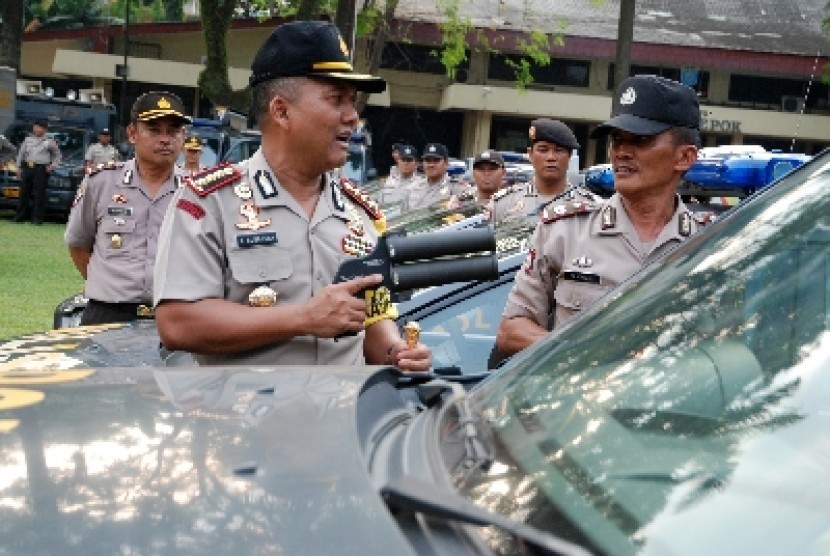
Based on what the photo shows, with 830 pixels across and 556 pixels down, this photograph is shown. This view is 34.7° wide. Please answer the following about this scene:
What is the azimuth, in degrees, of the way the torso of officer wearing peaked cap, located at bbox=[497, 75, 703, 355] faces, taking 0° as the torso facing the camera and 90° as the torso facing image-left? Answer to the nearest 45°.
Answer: approximately 45°

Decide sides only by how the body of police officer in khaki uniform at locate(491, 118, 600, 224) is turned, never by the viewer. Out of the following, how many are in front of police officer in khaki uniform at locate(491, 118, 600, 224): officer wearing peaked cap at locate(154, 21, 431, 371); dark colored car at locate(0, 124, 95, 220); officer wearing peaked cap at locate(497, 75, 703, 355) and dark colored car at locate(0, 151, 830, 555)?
3

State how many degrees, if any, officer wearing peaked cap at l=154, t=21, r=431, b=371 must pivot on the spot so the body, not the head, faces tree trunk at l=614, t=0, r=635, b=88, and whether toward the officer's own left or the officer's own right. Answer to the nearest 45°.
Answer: approximately 135° to the officer's own left

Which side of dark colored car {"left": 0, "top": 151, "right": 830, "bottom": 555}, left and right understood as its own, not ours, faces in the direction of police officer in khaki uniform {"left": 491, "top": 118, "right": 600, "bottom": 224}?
right

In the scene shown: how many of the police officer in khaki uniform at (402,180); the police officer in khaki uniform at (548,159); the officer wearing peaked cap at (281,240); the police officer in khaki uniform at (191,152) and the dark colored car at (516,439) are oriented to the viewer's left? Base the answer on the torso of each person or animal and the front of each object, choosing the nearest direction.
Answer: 1

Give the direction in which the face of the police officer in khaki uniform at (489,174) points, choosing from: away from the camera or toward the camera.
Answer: toward the camera

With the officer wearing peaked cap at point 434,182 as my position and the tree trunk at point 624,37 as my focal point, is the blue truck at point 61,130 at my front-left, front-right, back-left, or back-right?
front-left

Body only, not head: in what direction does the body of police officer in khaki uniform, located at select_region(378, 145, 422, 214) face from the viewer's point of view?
toward the camera

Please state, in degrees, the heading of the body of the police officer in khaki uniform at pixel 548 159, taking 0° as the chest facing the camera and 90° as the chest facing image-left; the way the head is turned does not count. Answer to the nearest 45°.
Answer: approximately 0°

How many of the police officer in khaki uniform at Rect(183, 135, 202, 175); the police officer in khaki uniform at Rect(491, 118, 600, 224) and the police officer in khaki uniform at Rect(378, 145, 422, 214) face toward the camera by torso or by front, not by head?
3

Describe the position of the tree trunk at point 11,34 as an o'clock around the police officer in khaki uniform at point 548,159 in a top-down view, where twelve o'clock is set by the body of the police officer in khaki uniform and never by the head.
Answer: The tree trunk is roughly at 5 o'clock from the police officer in khaki uniform.

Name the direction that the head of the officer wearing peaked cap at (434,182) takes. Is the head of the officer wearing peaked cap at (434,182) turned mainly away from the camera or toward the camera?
toward the camera

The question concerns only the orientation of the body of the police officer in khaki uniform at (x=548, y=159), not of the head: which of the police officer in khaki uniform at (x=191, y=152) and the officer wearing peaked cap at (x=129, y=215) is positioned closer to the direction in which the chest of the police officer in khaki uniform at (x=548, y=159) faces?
the officer wearing peaked cap

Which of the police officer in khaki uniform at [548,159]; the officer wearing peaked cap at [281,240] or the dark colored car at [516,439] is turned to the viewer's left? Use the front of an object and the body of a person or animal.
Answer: the dark colored car

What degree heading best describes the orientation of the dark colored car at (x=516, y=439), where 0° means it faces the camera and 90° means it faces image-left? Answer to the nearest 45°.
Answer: approximately 90°

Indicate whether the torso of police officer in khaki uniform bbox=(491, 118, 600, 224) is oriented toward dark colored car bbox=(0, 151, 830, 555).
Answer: yes
